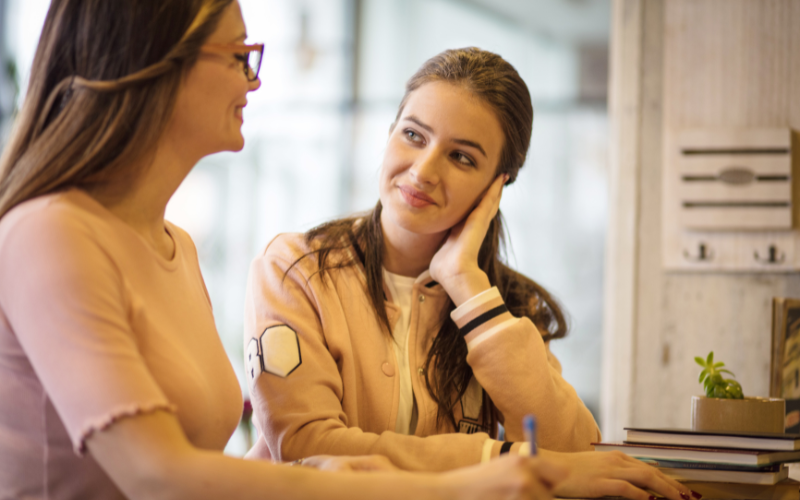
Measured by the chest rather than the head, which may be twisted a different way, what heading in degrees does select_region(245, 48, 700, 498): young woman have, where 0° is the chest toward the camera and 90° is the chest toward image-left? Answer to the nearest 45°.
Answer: approximately 0°

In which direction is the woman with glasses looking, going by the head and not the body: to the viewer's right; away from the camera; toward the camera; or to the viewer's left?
to the viewer's right

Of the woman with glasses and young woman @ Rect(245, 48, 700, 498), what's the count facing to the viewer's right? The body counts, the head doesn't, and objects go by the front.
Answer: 1

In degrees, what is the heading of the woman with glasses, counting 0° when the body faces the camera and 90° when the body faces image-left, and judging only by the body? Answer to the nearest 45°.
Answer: approximately 270°

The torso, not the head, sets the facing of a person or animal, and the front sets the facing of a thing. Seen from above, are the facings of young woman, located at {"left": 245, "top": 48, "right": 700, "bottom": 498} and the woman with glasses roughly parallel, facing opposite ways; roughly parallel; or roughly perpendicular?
roughly perpendicular
